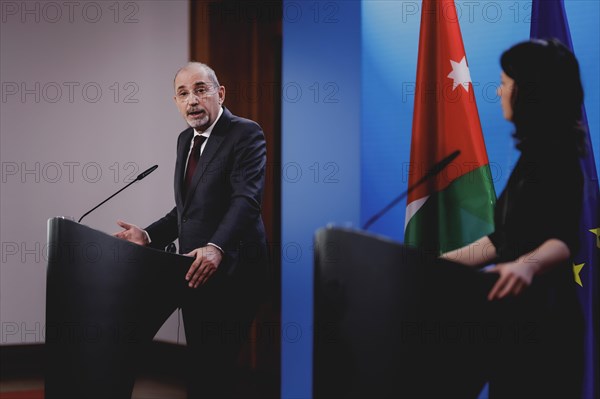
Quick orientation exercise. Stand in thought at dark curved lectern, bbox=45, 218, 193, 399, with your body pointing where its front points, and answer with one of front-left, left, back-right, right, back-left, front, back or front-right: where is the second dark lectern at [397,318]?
back-left

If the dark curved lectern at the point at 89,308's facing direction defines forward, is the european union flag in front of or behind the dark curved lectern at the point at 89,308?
behind

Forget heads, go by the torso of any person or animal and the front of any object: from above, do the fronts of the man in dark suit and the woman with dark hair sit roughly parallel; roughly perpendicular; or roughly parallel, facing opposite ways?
roughly perpendicular

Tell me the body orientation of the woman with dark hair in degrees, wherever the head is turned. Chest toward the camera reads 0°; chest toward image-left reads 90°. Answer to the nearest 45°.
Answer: approximately 90°

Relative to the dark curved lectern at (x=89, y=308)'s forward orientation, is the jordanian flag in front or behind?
behind

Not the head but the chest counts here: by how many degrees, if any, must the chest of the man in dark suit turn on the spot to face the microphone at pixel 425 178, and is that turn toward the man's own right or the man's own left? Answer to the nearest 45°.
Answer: approximately 90° to the man's own left

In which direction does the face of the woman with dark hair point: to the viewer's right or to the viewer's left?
to the viewer's left
